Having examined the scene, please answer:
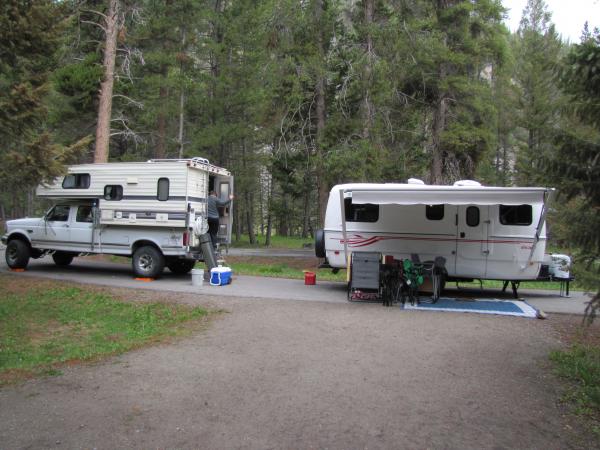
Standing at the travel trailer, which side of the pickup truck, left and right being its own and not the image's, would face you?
back

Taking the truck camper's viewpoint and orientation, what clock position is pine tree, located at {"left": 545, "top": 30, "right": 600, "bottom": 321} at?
The pine tree is roughly at 7 o'clock from the truck camper.

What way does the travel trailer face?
to the viewer's right

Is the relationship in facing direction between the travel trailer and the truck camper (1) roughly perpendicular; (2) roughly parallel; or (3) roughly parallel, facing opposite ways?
roughly parallel, facing opposite ways

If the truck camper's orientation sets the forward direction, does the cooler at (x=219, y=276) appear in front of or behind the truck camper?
behind

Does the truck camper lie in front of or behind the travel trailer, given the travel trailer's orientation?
behind

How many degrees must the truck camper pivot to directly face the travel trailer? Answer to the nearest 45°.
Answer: approximately 180°

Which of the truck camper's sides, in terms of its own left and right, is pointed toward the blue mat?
back

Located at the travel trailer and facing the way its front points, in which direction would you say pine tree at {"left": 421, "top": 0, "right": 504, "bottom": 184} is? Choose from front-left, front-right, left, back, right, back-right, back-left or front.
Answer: left

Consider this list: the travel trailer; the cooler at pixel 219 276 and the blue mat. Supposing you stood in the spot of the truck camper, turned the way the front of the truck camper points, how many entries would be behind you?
3

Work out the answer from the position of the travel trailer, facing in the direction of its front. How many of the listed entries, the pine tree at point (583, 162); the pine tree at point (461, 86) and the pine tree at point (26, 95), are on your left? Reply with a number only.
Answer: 1

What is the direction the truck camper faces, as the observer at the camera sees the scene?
facing away from the viewer and to the left of the viewer

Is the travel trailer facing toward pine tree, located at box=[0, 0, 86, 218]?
no

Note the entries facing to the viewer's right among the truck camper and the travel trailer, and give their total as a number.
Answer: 1

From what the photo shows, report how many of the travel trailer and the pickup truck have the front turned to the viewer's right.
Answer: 1

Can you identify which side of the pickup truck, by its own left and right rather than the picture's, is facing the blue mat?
back

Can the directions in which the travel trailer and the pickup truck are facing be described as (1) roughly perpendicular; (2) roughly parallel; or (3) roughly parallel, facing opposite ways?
roughly parallel, facing opposite ways

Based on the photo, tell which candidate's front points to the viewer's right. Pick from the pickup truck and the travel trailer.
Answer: the travel trailer

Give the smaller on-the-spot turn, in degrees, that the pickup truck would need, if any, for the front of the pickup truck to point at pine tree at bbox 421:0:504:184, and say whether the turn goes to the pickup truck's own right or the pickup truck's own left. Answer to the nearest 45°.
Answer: approximately 135° to the pickup truck's own right
